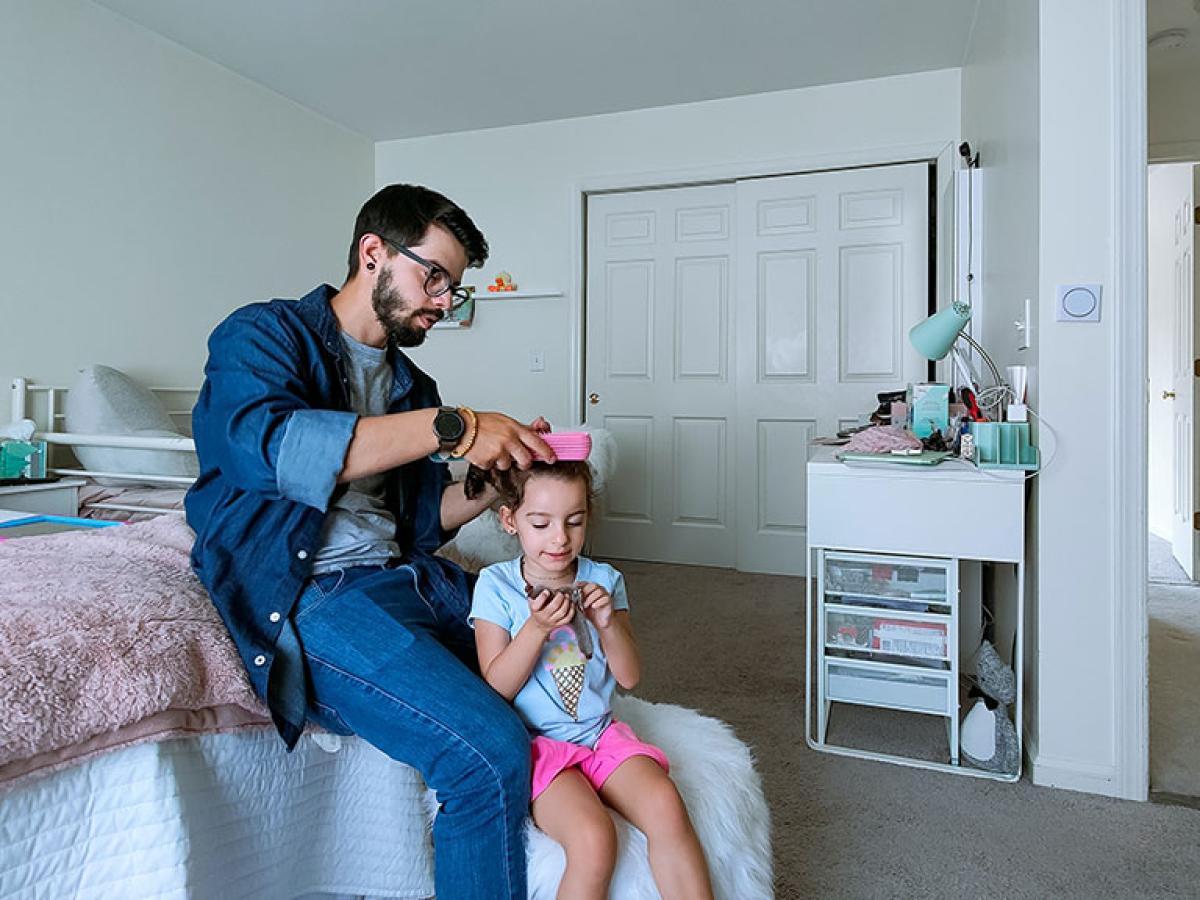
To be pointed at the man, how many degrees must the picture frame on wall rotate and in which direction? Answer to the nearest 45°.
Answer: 0° — it already faces them

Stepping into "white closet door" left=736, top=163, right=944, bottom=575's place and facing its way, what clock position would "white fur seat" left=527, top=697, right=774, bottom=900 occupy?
The white fur seat is roughly at 12 o'clock from the white closet door.

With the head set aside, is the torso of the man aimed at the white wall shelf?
no

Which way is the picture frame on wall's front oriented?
toward the camera

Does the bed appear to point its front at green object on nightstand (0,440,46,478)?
no

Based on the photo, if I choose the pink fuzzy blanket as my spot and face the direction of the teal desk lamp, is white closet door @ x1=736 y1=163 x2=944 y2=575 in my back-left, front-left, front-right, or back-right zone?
front-left

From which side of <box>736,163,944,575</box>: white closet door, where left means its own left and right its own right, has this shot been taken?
front

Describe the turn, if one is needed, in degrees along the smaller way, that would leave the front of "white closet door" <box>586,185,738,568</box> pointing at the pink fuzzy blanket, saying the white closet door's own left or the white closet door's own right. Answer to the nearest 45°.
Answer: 0° — it already faces it

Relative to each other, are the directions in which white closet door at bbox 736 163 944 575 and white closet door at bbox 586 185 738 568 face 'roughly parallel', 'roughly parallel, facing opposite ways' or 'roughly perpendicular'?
roughly parallel

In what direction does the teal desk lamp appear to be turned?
to the viewer's left

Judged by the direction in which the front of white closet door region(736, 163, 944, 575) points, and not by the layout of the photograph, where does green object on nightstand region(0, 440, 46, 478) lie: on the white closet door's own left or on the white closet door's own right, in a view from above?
on the white closet door's own right

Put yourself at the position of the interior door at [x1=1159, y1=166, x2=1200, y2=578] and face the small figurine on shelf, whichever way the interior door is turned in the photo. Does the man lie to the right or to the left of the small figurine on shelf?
left

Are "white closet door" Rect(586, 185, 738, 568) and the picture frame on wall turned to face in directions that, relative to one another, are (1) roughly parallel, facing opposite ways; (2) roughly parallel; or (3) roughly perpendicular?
roughly parallel

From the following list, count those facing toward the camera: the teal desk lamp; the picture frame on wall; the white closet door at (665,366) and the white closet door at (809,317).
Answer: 3

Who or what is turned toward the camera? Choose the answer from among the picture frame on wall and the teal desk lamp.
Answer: the picture frame on wall

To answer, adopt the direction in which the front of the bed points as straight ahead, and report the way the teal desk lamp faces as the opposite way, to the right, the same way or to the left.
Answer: the opposite way

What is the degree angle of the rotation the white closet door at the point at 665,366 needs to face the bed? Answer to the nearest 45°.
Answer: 0° — it already faces it

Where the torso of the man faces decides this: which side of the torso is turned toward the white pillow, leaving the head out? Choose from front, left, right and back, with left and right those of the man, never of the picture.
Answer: back

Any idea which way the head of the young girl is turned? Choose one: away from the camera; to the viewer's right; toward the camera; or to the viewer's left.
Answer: toward the camera
